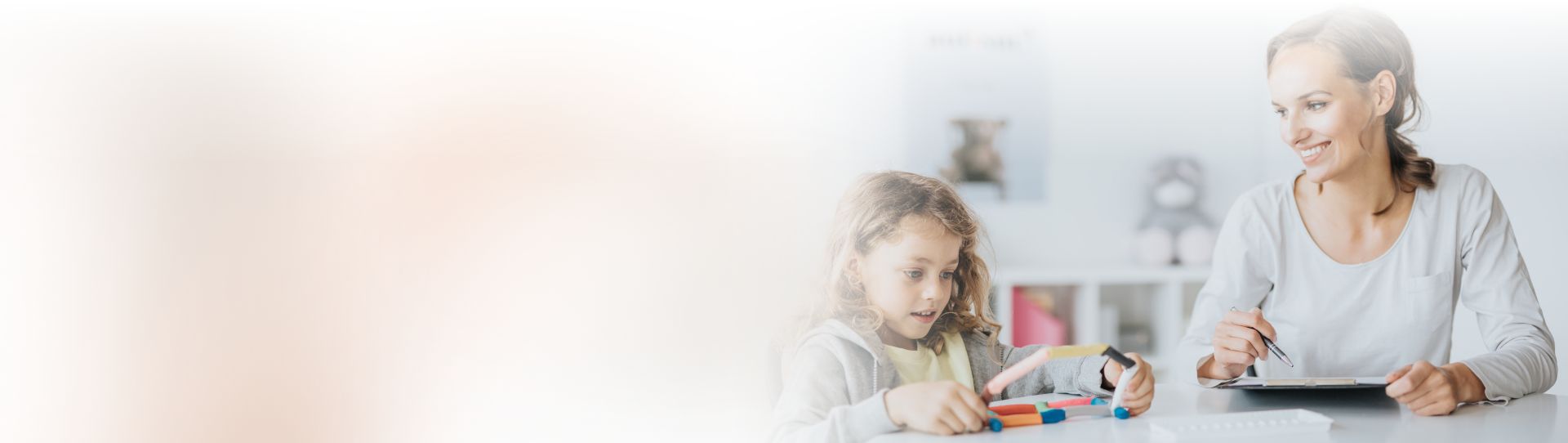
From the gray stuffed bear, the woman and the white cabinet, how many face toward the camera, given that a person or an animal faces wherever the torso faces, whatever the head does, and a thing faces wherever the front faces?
3

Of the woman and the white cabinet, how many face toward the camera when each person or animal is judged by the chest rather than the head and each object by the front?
2

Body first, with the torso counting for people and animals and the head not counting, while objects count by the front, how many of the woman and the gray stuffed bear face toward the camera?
2

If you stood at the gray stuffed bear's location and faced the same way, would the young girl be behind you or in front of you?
in front

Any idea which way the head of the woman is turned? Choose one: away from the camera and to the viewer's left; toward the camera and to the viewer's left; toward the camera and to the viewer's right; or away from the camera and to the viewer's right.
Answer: toward the camera and to the viewer's left

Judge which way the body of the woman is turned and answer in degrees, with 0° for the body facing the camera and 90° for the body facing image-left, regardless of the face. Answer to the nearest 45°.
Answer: approximately 0°

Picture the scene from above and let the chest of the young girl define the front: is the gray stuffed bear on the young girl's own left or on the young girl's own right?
on the young girl's own left

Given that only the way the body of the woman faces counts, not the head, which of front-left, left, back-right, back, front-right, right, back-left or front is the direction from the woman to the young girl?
front-right

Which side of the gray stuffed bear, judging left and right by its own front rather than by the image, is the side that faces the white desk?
front

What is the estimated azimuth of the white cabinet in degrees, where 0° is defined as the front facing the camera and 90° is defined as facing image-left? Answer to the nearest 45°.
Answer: approximately 0°

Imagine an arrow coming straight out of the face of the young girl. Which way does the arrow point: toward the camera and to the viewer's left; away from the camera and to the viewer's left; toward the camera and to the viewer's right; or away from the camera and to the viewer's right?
toward the camera and to the viewer's right
